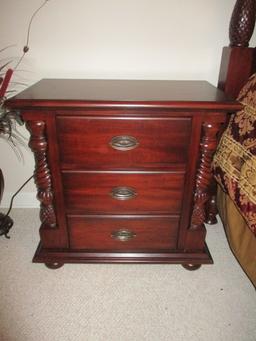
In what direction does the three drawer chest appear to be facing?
toward the camera
